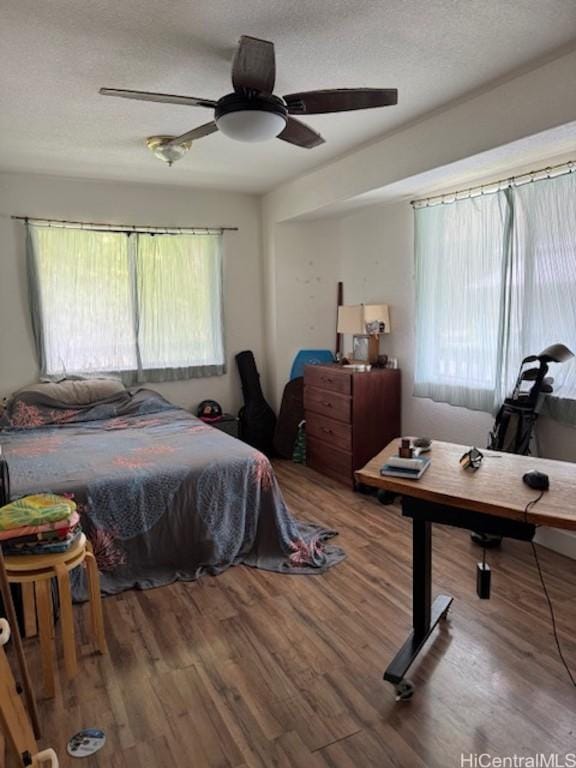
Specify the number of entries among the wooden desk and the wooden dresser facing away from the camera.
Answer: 0

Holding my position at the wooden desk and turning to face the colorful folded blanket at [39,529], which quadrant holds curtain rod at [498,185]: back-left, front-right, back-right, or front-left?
back-right

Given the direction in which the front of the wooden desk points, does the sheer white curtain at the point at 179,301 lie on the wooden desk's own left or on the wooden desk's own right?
on the wooden desk's own right

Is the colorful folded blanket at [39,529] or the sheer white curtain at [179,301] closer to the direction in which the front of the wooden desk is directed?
the colorful folded blanket

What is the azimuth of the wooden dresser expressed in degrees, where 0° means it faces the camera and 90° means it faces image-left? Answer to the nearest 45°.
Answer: approximately 45°

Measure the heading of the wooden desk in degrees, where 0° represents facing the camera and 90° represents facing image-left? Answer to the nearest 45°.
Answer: approximately 45°

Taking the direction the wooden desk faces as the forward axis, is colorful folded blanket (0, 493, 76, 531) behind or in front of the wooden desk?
in front

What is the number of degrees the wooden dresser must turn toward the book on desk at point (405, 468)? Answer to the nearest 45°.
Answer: approximately 45° to its left
